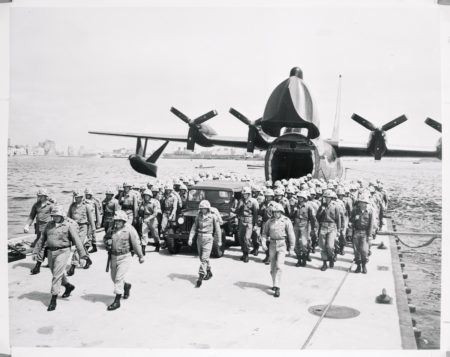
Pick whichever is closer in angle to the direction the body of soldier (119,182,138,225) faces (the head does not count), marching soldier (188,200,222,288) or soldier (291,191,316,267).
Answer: the marching soldier

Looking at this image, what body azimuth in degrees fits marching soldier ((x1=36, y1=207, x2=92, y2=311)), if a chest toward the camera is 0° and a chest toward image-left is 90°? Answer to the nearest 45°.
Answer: approximately 45°

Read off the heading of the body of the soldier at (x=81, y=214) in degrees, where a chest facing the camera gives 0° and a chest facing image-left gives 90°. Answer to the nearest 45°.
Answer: approximately 45°

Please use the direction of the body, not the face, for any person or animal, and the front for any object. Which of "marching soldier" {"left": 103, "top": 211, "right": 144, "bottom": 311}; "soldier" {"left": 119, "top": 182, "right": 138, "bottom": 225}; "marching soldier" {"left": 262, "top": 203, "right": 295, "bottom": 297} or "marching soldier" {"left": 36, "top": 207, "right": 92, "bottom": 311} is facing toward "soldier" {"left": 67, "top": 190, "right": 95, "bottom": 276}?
"soldier" {"left": 119, "top": 182, "right": 138, "bottom": 225}

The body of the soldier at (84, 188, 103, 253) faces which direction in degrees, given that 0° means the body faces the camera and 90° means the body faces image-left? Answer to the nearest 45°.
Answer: approximately 45°

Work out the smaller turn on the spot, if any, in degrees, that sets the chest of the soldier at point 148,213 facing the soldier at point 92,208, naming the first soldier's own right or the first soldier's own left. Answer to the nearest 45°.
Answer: approximately 45° to the first soldier's own right
